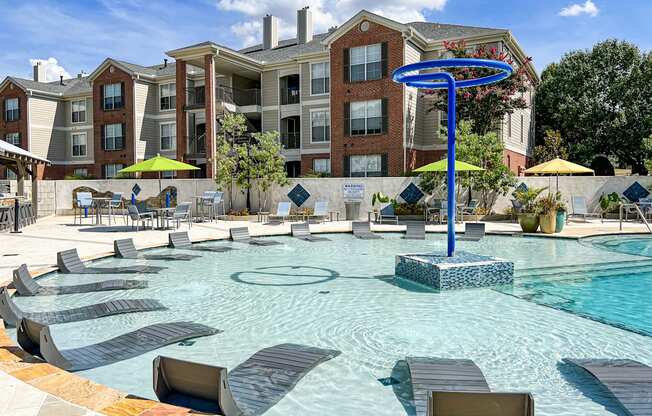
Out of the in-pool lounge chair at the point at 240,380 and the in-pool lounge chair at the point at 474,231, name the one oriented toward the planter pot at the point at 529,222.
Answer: the in-pool lounge chair at the point at 240,380

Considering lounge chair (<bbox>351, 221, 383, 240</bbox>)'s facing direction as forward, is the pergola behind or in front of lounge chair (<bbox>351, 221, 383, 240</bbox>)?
behind

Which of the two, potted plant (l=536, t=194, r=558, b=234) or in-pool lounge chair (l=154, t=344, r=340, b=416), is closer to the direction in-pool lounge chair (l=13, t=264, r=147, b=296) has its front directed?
the potted plant

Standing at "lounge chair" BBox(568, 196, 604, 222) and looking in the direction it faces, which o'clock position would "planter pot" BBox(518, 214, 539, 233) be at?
The planter pot is roughly at 2 o'clock from the lounge chair.

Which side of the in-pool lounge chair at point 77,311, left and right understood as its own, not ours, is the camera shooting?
right

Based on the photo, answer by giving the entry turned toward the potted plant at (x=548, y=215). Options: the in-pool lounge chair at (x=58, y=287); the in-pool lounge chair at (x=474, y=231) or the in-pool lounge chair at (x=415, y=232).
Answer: the in-pool lounge chair at (x=58, y=287)

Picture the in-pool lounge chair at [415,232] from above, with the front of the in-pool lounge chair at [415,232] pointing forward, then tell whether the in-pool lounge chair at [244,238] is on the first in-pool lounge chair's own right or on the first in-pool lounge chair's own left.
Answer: on the first in-pool lounge chair's own right

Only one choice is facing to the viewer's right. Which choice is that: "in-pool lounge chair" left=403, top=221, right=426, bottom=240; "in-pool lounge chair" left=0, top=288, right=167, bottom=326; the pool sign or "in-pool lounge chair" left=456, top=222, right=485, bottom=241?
"in-pool lounge chair" left=0, top=288, right=167, bottom=326

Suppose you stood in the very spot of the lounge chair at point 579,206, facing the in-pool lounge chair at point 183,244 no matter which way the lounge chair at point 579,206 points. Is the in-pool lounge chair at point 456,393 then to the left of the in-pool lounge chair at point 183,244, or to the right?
left

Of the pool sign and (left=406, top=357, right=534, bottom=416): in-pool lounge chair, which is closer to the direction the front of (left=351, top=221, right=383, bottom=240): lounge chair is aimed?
the in-pool lounge chair

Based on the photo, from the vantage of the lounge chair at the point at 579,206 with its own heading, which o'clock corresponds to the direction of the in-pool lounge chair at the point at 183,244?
The in-pool lounge chair is roughly at 3 o'clock from the lounge chair.

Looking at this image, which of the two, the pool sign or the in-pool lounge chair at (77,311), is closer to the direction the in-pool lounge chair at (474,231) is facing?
the in-pool lounge chair

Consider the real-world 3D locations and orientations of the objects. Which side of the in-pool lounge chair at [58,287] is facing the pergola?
left
